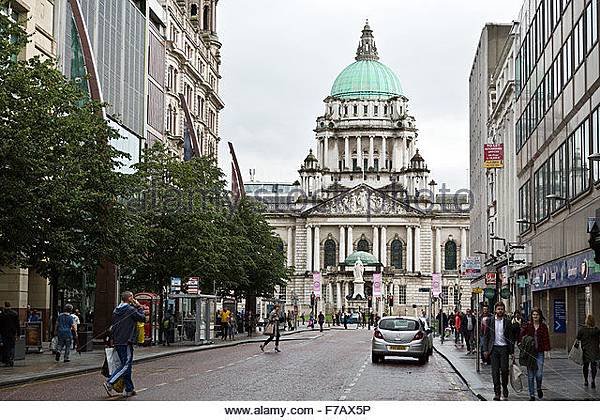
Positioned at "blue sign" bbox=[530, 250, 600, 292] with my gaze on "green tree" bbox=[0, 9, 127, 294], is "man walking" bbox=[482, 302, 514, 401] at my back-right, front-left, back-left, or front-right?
front-left

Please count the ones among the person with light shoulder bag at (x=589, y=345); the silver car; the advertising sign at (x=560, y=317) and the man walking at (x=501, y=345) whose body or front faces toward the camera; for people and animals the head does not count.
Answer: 2

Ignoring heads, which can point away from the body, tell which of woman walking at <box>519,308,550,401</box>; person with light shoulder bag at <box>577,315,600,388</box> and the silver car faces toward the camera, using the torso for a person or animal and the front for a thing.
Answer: the woman walking

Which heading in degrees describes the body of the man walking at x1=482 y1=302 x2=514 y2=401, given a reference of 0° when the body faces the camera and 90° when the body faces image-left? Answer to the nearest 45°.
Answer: approximately 0°

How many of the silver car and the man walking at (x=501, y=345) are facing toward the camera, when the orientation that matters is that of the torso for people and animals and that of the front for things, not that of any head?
1

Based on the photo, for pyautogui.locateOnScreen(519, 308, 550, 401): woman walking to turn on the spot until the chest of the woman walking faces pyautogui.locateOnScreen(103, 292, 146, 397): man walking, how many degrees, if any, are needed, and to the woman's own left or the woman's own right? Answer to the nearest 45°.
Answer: approximately 45° to the woman's own right

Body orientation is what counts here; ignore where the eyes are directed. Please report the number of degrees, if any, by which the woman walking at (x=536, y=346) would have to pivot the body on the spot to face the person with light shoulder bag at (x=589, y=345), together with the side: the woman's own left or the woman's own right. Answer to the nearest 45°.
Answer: approximately 135° to the woman's own left

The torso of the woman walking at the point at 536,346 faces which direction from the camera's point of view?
toward the camera

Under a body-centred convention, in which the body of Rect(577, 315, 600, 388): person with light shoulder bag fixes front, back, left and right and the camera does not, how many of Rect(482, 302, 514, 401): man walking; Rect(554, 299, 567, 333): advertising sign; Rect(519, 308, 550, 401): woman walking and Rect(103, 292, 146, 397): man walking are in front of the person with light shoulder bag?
1

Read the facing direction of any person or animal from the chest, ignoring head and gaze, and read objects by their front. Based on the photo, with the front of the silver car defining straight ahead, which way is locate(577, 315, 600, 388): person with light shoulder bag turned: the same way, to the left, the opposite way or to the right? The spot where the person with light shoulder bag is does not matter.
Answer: the same way

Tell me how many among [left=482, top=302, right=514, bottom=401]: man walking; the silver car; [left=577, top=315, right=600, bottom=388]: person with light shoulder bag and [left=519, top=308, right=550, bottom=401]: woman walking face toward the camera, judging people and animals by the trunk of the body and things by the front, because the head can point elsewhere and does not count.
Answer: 2

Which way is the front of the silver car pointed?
away from the camera

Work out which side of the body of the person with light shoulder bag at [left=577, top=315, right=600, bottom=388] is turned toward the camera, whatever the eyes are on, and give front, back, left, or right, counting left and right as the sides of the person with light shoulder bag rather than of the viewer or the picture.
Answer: back

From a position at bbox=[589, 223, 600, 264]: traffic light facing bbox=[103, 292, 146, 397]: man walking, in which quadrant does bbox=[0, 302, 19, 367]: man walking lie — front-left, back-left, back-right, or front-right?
front-right
